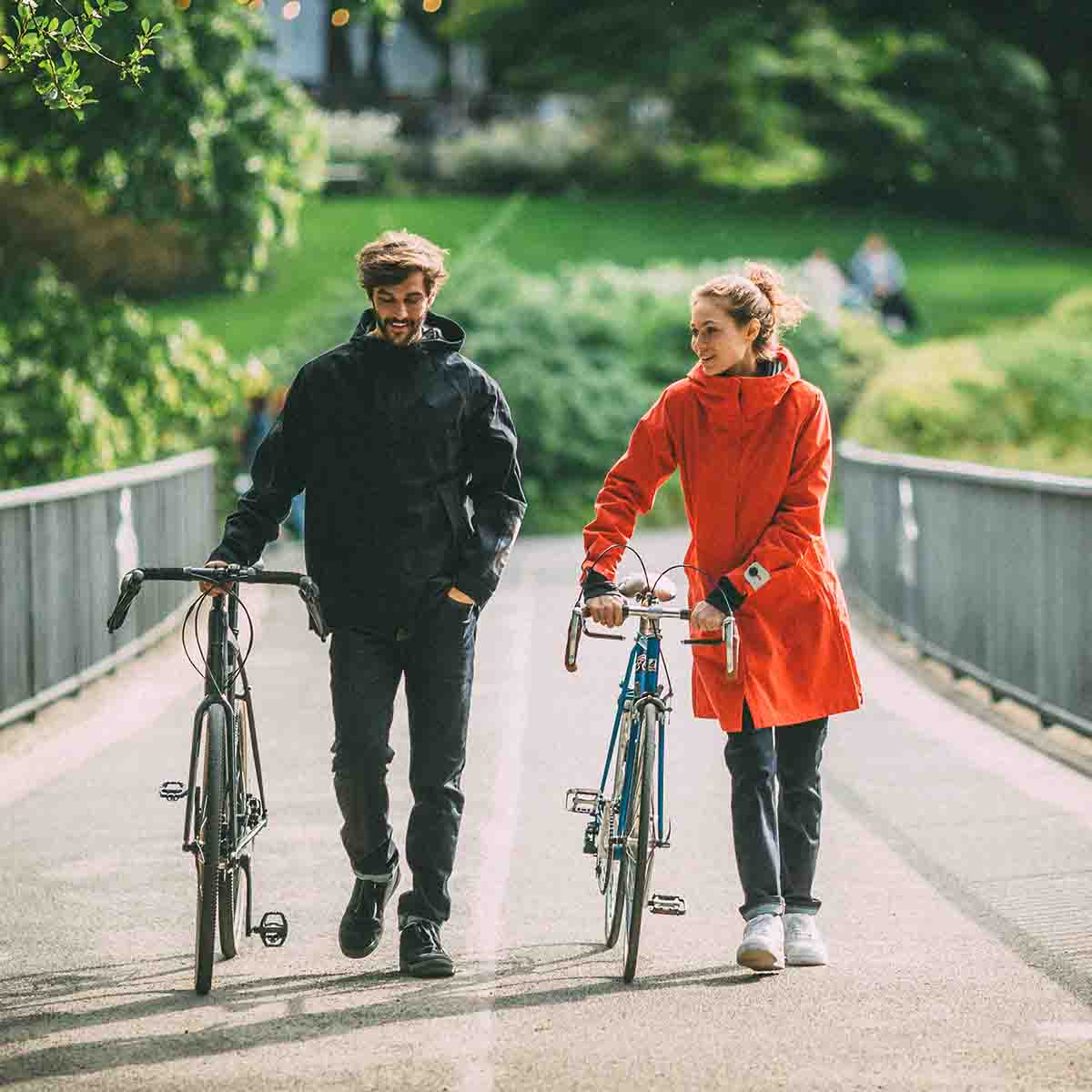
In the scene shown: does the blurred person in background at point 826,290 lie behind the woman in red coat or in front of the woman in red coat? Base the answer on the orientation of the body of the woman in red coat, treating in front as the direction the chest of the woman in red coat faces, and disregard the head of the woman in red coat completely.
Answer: behind

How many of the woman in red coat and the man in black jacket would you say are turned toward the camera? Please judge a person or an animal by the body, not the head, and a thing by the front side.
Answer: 2

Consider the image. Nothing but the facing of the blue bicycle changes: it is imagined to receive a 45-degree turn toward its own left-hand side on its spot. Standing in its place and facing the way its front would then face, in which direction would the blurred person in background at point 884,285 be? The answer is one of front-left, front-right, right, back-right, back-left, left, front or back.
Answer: back-left

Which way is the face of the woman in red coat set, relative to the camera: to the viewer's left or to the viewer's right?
to the viewer's left

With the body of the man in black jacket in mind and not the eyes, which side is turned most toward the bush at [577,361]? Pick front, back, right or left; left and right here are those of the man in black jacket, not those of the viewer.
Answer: back

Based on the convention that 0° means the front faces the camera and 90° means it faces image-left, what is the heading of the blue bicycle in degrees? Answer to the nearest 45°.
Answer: approximately 0°

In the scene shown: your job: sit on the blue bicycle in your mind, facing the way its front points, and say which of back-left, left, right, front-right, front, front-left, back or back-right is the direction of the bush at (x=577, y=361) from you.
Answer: back

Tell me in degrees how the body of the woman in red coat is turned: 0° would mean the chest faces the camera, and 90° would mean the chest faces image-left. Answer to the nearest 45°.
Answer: approximately 0°

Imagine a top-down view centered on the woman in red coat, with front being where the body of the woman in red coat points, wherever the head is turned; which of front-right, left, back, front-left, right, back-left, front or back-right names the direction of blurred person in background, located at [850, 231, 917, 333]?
back
